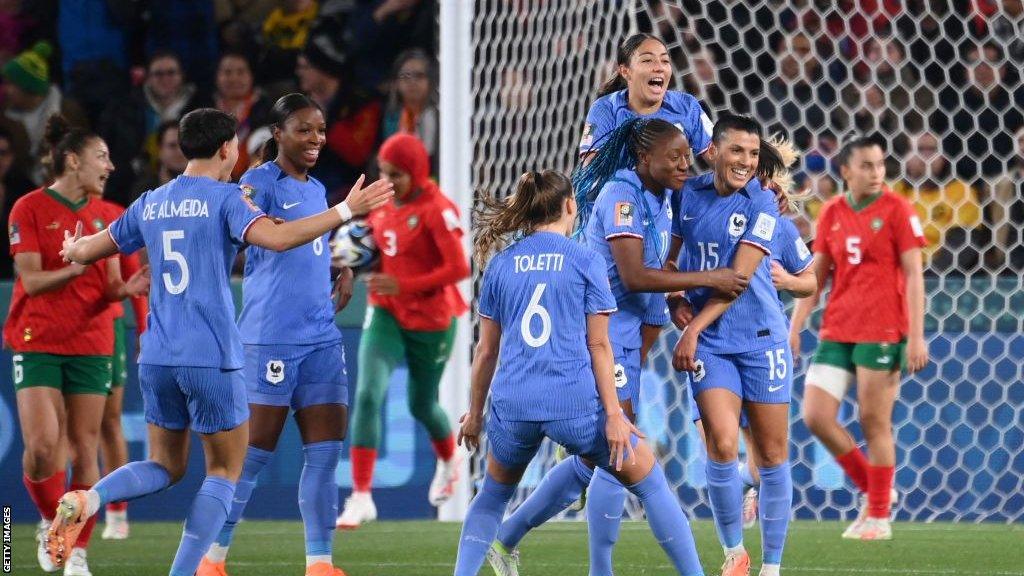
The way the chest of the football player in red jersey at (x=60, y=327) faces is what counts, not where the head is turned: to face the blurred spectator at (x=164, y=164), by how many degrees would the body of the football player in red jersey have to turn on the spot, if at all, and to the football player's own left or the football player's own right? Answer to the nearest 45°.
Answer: approximately 135° to the football player's own left

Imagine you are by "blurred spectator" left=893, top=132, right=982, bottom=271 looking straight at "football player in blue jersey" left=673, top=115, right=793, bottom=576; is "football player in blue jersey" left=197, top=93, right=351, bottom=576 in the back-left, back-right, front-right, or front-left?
front-right

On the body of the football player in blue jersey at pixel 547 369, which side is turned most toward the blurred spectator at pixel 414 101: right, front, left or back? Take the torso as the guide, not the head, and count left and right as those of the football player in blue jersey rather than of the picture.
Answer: front

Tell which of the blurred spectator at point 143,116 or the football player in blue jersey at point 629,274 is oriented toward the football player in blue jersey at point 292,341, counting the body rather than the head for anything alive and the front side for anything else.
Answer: the blurred spectator

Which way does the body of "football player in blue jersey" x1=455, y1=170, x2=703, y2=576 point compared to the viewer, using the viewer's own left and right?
facing away from the viewer

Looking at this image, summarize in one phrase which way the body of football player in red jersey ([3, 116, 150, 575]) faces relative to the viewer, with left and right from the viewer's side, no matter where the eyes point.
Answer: facing the viewer and to the right of the viewer

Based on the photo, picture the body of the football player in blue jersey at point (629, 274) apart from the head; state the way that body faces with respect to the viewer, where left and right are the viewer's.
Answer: facing to the right of the viewer

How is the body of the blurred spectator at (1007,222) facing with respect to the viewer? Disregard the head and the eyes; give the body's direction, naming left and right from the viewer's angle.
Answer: facing the viewer

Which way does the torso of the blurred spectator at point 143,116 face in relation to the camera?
toward the camera

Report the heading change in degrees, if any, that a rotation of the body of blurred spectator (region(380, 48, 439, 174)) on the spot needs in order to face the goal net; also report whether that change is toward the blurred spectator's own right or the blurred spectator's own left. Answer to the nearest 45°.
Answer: approximately 45° to the blurred spectator's own left

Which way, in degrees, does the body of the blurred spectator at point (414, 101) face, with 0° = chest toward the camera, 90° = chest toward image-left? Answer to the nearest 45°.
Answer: approximately 0°

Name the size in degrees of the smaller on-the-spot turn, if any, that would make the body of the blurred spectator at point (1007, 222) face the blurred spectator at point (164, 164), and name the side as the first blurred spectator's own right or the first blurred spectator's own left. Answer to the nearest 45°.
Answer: approximately 90° to the first blurred spectator's own right

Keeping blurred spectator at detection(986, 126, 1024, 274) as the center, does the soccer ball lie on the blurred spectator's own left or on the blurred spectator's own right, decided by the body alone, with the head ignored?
on the blurred spectator's own right

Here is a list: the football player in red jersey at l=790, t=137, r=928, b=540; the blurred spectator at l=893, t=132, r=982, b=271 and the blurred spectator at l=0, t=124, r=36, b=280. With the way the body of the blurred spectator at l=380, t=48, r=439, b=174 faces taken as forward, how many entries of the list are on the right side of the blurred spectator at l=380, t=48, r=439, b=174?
1

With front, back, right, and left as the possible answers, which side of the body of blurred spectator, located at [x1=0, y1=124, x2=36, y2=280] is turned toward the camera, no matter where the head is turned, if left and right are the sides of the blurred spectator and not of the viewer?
front

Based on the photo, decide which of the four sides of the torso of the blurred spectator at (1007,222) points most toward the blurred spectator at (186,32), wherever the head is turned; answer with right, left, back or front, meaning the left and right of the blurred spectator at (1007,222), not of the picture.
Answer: right
